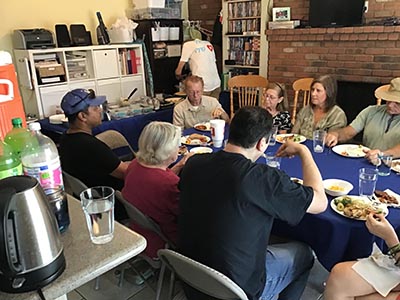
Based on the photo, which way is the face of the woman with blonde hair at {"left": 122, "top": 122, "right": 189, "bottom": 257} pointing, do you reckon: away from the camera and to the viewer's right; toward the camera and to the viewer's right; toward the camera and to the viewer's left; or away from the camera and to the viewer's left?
away from the camera and to the viewer's right

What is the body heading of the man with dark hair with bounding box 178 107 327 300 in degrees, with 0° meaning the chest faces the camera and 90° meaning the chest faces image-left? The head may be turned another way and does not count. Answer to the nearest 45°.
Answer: approximately 225°

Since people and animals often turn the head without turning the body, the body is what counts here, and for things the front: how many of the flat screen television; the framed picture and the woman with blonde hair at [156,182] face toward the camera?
2

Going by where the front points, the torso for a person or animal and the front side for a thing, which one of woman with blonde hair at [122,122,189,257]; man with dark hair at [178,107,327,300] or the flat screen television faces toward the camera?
the flat screen television

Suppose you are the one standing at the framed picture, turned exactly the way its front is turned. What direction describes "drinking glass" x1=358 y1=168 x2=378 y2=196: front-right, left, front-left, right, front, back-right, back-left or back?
front

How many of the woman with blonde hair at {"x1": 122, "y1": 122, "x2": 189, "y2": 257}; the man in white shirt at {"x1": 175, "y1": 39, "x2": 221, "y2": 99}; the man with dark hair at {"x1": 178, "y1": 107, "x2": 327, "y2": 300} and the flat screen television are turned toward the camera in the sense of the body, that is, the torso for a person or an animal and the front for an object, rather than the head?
1

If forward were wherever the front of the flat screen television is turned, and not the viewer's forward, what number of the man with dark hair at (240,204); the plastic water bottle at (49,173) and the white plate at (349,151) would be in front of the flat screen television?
3

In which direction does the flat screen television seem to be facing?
toward the camera

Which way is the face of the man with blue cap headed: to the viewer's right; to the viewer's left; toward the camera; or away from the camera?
to the viewer's right

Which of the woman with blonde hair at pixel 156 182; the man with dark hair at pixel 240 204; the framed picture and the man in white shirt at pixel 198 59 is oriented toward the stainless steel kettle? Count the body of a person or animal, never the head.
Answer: the framed picture

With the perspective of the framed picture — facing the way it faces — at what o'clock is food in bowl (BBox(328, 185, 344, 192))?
The food in bowl is roughly at 12 o'clock from the framed picture.

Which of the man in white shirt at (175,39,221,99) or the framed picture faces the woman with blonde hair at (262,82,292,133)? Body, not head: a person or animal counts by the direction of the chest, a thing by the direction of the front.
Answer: the framed picture

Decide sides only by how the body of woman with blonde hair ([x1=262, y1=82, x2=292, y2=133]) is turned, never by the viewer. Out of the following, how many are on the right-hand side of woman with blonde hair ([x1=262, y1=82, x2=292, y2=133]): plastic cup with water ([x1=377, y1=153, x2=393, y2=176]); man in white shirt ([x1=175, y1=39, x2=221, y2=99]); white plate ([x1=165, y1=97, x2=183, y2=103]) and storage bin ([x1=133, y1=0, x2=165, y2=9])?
3

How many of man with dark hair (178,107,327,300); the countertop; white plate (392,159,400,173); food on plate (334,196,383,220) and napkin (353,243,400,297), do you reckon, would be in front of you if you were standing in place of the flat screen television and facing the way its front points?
5

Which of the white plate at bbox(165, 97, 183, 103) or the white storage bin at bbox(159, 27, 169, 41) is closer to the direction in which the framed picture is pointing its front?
the white plate

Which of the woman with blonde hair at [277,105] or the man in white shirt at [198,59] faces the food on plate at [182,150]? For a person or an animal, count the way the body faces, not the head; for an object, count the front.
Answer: the woman with blonde hair

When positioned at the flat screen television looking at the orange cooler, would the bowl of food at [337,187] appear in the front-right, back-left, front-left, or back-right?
front-left

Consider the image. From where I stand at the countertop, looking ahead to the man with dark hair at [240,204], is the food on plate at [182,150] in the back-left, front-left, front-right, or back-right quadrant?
front-left
